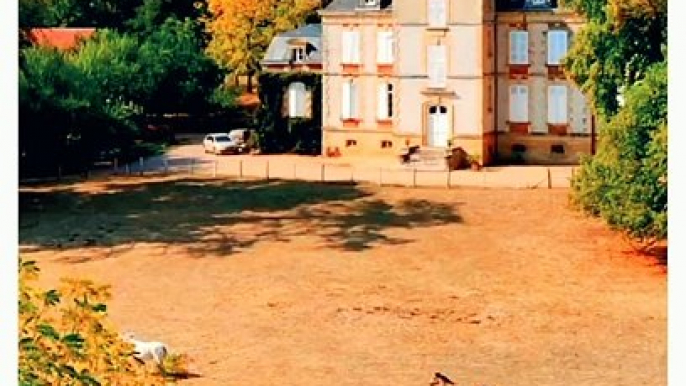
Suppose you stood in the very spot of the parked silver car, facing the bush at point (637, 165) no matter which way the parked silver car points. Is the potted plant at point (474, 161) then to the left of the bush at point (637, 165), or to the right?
left

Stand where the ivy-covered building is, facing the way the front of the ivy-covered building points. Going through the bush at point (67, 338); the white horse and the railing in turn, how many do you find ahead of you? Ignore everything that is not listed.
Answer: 3

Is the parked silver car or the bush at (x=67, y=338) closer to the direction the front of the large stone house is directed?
the bush

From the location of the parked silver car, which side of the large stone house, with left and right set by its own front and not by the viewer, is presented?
right

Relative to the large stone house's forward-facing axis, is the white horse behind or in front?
in front

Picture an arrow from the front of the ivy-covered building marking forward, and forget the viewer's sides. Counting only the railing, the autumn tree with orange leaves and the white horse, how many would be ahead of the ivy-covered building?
2

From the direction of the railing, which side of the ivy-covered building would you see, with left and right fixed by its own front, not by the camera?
front

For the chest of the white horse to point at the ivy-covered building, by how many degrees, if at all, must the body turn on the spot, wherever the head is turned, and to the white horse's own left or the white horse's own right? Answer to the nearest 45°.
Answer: approximately 90° to the white horse's own right

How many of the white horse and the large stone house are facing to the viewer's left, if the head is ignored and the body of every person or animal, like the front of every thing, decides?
1

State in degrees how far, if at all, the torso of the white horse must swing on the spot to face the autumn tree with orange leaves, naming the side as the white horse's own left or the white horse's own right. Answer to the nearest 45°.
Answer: approximately 90° to the white horse's own right

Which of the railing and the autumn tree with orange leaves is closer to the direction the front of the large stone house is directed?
the railing

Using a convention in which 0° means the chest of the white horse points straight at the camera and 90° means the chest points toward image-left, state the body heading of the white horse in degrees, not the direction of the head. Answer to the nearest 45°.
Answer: approximately 90°
